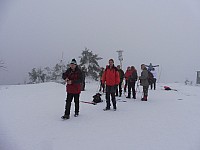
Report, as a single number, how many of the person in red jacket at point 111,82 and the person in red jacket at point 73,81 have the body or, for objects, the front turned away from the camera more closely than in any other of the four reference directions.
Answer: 0

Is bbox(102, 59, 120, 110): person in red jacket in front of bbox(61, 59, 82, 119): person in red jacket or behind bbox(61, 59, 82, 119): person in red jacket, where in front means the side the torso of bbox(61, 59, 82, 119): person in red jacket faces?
behind

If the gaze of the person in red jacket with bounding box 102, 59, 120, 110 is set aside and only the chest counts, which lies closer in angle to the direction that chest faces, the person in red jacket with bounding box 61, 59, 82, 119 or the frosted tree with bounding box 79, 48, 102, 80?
the person in red jacket

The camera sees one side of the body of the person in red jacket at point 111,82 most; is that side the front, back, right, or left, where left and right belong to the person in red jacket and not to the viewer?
front

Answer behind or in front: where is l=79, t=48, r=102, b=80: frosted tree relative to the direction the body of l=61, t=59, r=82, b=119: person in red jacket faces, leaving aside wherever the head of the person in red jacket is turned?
behind

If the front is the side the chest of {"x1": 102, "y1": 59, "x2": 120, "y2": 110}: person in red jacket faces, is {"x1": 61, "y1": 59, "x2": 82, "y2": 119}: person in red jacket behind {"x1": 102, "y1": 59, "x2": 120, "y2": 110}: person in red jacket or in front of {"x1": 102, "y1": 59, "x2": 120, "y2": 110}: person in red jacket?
in front

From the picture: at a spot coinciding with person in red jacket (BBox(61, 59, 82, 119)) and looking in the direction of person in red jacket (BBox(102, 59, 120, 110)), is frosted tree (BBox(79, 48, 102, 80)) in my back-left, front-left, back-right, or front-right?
front-left
